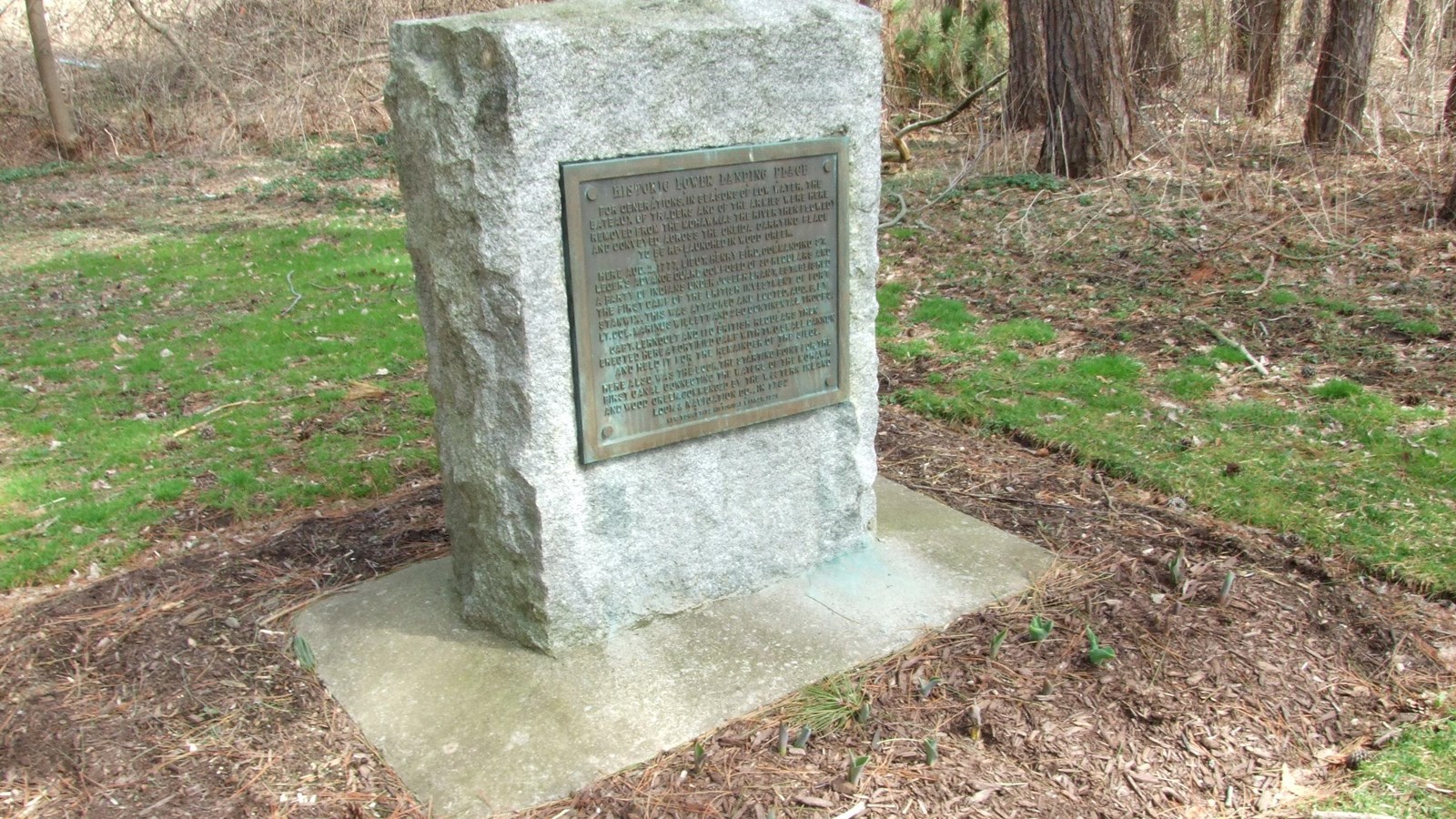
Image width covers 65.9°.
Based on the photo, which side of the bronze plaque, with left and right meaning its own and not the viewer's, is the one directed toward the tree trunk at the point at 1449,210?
left

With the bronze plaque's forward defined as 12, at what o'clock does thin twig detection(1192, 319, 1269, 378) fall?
The thin twig is roughly at 9 o'clock from the bronze plaque.

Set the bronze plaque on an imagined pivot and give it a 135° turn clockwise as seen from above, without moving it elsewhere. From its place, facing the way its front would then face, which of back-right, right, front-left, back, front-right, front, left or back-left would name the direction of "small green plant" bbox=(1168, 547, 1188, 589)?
back

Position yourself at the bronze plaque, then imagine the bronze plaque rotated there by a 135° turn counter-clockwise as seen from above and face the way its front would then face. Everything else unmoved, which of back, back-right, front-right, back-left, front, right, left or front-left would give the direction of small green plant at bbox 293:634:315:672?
left

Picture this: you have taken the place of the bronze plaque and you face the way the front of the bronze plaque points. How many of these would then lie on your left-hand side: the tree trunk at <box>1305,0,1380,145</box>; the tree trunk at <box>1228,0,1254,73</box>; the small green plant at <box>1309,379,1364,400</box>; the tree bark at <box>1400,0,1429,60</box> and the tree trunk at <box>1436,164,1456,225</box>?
5

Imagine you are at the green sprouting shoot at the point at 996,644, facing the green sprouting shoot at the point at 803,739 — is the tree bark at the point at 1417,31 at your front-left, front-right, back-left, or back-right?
back-right

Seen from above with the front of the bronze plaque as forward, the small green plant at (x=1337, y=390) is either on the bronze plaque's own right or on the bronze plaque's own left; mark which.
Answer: on the bronze plaque's own left

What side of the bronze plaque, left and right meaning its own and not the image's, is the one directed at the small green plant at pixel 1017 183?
left

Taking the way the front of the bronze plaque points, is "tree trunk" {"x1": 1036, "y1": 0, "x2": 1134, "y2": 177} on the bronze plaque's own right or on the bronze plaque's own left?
on the bronze plaque's own left

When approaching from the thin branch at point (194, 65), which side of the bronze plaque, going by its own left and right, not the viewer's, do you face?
back

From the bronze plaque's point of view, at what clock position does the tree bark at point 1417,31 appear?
The tree bark is roughly at 9 o'clock from the bronze plaque.

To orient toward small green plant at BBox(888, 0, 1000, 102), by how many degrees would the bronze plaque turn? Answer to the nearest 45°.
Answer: approximately 135° to its left

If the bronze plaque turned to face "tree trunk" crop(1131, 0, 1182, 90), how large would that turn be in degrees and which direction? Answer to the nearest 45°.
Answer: approximately 90° to its left

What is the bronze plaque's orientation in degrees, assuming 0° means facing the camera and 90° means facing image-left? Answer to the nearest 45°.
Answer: approximately 315°

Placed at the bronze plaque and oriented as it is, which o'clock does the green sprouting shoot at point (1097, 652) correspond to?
The green sprouting shoot is roughly at 11 o'clock from the bronze plaque.

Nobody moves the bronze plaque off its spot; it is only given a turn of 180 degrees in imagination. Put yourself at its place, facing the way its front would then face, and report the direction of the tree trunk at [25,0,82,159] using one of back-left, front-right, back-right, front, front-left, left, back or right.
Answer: front

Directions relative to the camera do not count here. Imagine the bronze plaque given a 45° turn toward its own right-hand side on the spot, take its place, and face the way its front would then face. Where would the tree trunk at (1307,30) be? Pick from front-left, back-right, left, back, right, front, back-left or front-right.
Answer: back-left

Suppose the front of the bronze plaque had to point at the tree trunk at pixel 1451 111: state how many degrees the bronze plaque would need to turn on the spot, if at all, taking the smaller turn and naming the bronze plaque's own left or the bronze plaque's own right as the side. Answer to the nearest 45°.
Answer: approximately 90° to the bronze plaque's own left
